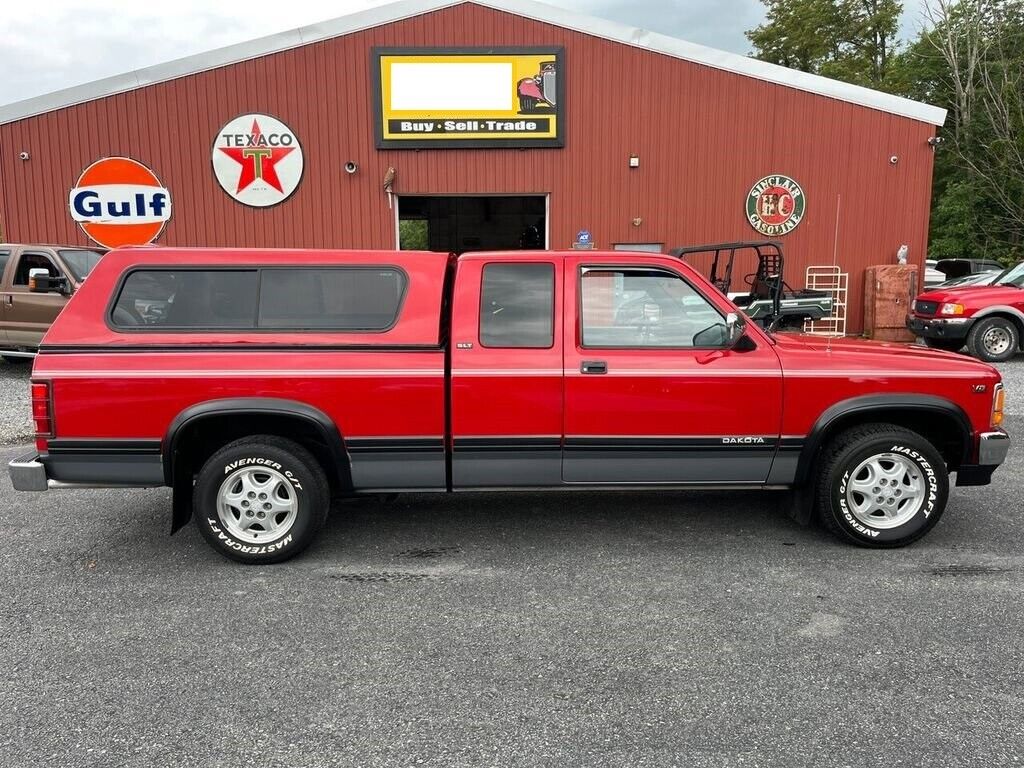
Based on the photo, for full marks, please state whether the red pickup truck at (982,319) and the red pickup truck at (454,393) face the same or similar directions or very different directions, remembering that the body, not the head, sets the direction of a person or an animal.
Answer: very different directions

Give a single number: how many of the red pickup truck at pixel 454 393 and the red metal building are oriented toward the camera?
1

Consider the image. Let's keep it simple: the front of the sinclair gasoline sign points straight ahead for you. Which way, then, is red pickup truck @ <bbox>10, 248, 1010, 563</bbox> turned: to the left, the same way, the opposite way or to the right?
to the left

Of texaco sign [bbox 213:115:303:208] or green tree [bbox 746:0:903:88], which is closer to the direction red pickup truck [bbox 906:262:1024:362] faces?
the texaco sign

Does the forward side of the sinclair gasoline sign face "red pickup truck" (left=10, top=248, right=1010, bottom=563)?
yes

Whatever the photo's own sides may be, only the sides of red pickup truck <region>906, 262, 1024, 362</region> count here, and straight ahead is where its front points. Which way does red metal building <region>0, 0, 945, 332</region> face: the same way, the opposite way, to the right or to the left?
to the left

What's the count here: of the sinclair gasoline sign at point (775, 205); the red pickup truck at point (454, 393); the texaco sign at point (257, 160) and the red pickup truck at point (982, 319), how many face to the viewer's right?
1

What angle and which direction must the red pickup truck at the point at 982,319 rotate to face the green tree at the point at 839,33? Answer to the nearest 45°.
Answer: approximately 135° to its right

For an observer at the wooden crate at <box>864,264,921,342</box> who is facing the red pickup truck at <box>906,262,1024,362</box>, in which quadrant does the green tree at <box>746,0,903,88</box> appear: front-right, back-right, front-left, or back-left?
back-left

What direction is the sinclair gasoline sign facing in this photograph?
toward the camera

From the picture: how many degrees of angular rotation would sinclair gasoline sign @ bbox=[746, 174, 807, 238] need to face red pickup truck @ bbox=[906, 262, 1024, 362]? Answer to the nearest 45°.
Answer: approximately 45° to its left

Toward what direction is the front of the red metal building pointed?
toward the camera

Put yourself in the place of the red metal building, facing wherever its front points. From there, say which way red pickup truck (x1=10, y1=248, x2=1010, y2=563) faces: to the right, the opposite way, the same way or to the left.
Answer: to the left

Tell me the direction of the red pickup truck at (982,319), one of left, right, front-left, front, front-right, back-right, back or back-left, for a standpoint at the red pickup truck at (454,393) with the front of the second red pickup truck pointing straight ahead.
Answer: front-left

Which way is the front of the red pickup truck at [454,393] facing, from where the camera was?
facing to the right of the viewer

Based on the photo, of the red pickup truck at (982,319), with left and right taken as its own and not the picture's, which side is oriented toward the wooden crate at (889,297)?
right

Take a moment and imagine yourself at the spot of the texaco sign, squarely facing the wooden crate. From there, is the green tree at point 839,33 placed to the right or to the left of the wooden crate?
left
